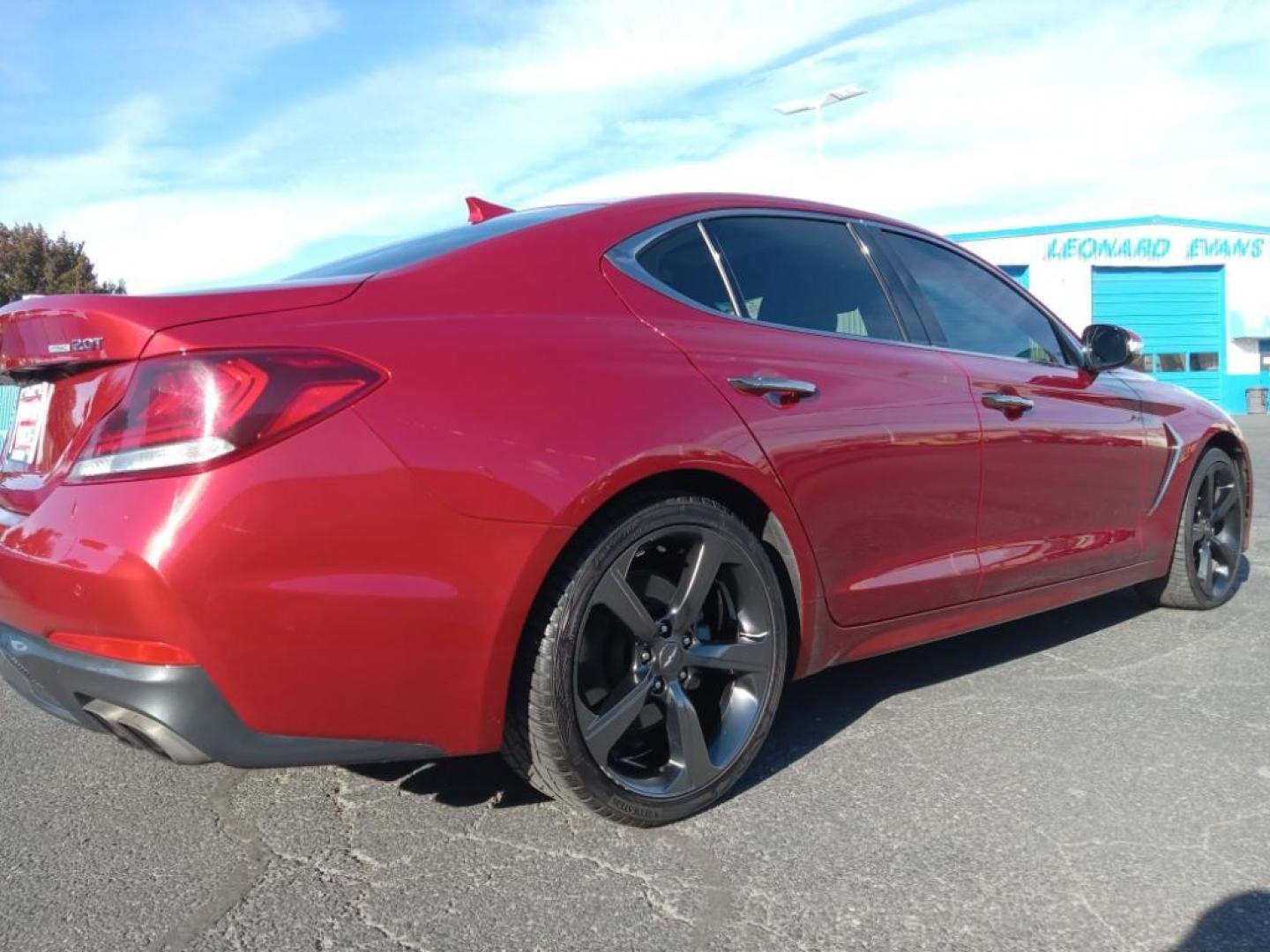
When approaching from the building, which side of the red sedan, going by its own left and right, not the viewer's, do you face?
front

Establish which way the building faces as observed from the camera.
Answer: facing the viewer

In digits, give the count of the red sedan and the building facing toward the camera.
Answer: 1

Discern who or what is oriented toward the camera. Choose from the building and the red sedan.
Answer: the building

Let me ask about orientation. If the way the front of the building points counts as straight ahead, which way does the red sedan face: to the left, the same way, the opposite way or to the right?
the opposite way

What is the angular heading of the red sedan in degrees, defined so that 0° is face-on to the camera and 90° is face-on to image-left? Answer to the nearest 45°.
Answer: approximately 225°

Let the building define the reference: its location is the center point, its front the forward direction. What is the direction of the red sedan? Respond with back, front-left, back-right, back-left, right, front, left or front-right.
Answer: front
